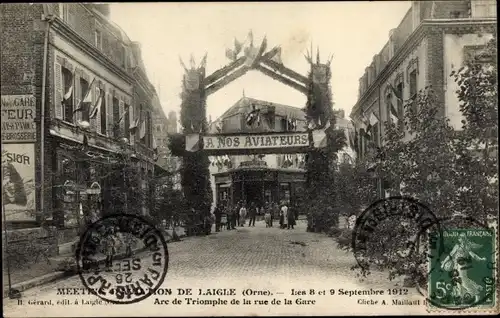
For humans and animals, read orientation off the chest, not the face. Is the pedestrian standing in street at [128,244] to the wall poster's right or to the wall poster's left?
on its left

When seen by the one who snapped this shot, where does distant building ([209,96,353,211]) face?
facing the viewer

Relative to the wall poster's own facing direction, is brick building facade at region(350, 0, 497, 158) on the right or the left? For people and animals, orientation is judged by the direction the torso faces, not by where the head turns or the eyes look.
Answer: on its left

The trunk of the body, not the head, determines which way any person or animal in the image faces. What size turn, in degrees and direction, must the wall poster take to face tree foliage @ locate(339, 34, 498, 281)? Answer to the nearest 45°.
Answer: approximately 45° to its left

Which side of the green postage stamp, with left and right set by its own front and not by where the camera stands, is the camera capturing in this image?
front

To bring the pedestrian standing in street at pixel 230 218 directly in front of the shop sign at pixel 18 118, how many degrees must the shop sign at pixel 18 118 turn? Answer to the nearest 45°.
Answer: approximately 135° to its left

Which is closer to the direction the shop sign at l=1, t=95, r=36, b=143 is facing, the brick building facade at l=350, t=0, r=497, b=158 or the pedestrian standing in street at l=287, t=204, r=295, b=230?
the brick building facade
